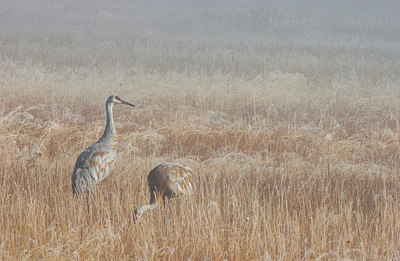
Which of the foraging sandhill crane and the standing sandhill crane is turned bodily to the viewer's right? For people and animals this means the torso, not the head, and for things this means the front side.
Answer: the standing sandhill crane

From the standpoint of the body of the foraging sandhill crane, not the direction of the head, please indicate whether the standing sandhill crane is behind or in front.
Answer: in front

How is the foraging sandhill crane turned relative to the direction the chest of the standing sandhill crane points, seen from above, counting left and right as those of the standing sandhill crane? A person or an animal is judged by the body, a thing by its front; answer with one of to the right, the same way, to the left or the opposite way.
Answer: the opposite way

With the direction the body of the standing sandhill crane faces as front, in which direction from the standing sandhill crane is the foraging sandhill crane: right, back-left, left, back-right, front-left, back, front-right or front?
front-right

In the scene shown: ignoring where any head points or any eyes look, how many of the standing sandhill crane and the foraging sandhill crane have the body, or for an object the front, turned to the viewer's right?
1

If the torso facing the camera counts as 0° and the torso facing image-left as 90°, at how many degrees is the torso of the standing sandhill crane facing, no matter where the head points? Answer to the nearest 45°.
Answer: approximately 270°

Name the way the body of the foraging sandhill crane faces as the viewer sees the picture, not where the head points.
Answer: to the viewer's left
